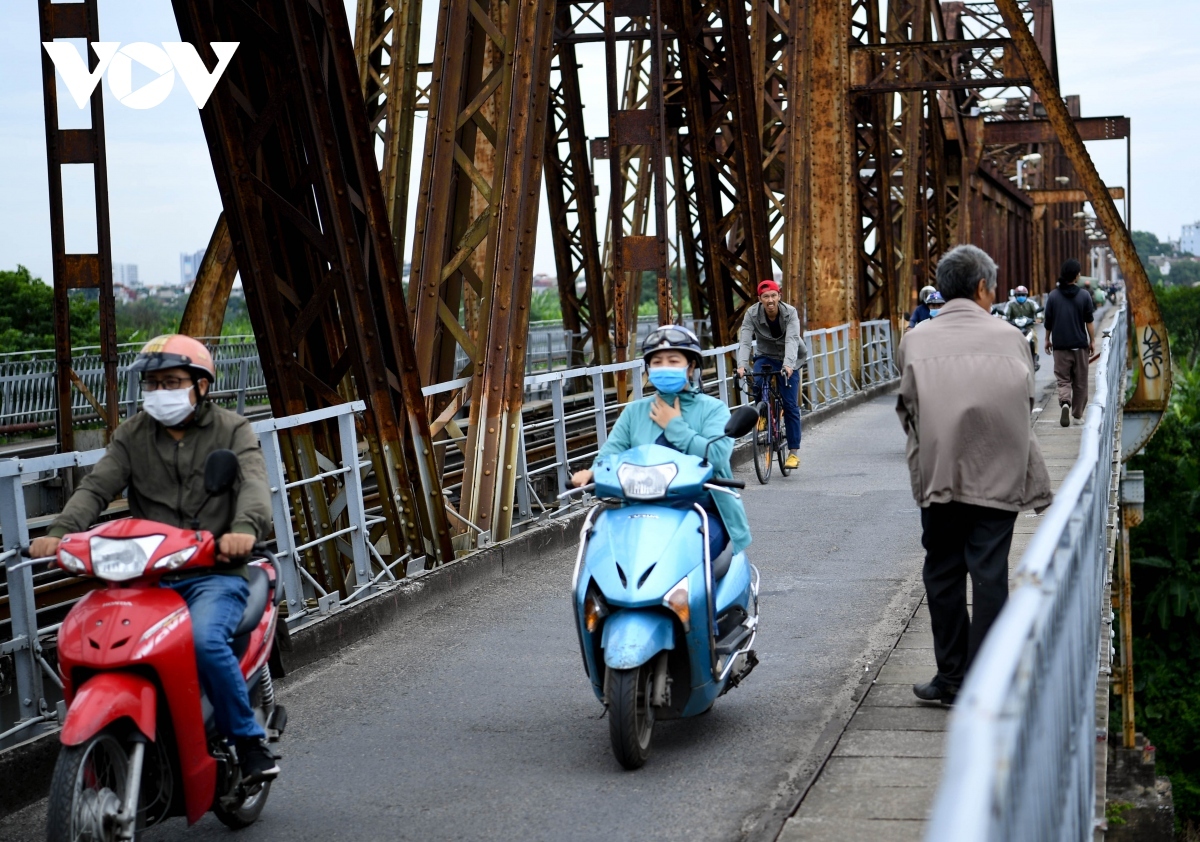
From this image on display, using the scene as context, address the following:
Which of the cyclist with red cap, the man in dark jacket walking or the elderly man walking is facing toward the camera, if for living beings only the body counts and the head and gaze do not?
the cyclist with red cap

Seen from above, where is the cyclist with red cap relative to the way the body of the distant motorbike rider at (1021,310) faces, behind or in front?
in front

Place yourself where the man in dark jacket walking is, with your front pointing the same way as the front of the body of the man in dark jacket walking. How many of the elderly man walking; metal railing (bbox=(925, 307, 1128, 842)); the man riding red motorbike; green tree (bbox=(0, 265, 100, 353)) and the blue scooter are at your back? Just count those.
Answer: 4

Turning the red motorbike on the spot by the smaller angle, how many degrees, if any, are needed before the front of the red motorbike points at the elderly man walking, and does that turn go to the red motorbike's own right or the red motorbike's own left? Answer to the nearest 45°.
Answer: approximately 135° to the red motorbike's own left

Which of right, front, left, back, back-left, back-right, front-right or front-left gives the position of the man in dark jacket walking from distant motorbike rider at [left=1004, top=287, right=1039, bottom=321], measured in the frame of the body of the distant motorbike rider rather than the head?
front

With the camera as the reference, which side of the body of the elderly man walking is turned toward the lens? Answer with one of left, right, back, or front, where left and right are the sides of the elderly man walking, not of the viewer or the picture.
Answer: back

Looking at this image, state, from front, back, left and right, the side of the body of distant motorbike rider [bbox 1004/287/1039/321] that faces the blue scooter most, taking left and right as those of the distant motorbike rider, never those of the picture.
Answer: front

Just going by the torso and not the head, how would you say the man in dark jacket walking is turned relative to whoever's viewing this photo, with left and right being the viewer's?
facing away from the viewer

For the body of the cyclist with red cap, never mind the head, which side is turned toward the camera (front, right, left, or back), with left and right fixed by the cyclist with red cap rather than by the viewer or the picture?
front

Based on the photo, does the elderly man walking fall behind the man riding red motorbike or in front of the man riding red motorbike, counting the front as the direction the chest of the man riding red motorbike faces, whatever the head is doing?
behind

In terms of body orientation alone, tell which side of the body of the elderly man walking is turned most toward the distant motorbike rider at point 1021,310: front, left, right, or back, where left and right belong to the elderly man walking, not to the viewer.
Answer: front

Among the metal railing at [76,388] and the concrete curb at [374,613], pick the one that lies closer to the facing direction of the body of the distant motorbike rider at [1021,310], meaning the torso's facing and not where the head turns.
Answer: the concrete curb

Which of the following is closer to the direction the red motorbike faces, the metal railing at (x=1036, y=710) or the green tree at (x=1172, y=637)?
the metal railing

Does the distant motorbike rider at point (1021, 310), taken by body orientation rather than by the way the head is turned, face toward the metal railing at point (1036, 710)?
yes
